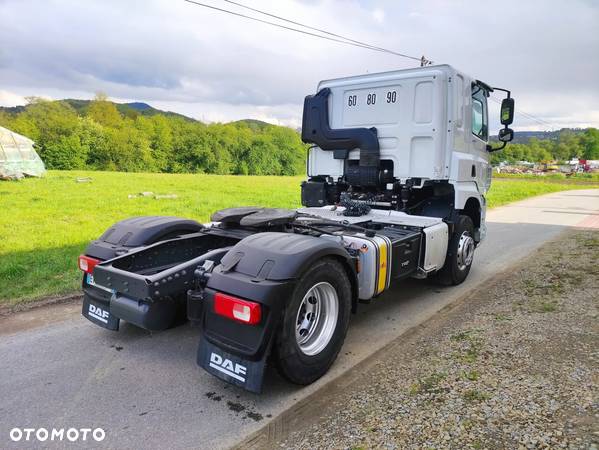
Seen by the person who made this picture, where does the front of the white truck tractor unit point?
facing away from the viewer and to the right of the viewer
